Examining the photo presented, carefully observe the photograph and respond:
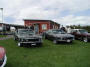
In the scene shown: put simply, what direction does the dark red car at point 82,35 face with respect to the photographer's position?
facing the viewer and to the right of the viewer

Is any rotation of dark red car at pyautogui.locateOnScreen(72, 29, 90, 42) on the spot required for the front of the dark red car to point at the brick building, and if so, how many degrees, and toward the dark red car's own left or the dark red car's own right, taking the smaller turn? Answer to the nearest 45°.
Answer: approximately 180°
